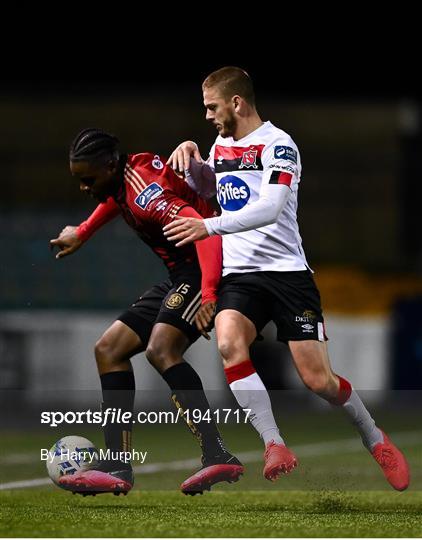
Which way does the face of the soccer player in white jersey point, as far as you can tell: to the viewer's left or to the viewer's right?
to the viewer's left

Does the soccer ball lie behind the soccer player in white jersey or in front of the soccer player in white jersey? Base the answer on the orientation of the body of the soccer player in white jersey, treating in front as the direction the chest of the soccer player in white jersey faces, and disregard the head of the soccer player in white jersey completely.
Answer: in front

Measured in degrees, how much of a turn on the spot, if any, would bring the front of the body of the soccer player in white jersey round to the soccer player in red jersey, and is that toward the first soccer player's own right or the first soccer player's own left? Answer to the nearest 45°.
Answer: approximately 45° to the first soccer player's own right

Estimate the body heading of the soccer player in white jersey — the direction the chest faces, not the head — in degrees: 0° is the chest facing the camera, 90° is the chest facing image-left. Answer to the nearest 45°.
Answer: approximately 45°
